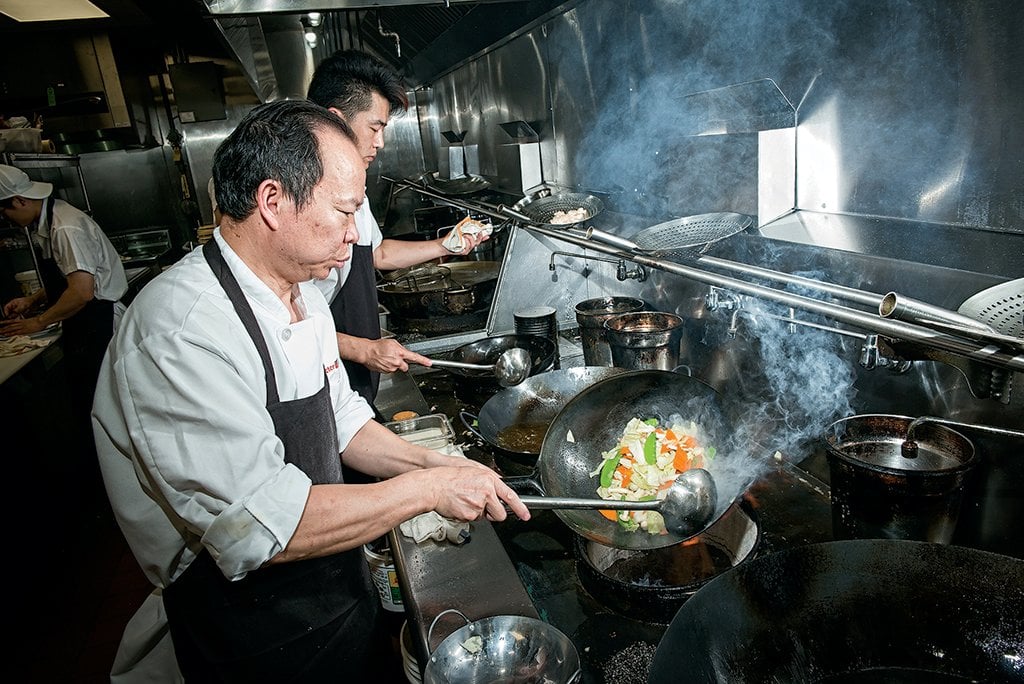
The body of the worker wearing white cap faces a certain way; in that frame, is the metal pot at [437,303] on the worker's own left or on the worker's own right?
on the worker's own left

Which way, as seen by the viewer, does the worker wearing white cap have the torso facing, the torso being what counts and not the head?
to the viewer's left

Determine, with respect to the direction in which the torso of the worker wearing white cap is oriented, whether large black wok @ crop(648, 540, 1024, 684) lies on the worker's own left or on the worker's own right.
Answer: on the worker's own left

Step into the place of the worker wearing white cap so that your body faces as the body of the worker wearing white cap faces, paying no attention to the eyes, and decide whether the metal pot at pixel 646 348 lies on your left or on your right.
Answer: on your left

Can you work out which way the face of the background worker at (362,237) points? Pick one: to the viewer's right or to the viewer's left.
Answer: to the viewer's right

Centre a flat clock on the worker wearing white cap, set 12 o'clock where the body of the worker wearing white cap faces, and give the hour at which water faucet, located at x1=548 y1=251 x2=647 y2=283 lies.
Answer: The water faucet is roughly at 8 o'clock from the worker wearing white cap.

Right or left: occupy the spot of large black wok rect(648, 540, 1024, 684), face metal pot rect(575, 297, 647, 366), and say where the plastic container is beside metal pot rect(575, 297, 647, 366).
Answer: left

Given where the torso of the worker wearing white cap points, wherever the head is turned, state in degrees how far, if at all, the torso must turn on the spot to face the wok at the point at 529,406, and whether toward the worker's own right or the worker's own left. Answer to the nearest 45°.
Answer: approximately 90° to the worker's own left

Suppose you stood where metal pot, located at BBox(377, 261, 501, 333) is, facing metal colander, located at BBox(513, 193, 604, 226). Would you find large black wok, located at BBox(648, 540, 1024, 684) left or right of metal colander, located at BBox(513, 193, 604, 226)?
right

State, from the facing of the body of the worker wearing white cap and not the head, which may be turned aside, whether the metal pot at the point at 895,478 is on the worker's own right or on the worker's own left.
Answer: on the worker's own left
